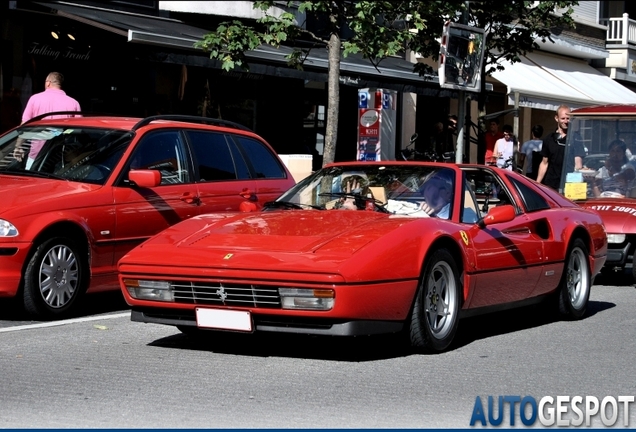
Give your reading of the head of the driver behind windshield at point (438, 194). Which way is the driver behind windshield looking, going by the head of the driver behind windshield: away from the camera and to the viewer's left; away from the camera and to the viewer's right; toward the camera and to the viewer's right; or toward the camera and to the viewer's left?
toward the camera and to the viewer's left

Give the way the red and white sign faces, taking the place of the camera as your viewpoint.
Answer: facing the viewer

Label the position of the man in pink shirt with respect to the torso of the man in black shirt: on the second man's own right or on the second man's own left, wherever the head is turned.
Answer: on the second man's own right

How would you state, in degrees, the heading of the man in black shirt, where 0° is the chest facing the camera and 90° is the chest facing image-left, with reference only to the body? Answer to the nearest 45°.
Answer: approximately 315°

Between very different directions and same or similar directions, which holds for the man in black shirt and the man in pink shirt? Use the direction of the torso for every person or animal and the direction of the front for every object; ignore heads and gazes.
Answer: very different directions

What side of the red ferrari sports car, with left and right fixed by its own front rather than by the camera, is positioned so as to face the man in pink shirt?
right

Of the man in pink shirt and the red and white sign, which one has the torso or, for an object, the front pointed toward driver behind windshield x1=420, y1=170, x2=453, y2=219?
the red and white sign

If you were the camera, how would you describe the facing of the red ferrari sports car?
facing the viewer and to the left of the viewer

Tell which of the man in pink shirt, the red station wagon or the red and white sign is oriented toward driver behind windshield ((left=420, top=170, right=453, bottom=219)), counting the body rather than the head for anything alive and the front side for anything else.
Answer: the red and white sign

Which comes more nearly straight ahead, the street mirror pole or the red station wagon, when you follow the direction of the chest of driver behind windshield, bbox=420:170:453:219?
the red station wagon

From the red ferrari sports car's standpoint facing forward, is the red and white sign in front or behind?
behind
